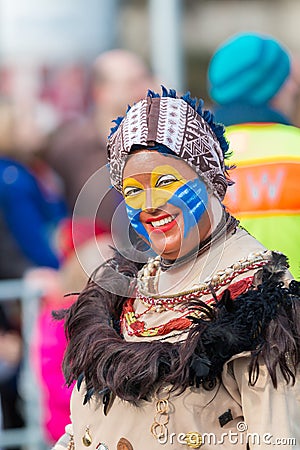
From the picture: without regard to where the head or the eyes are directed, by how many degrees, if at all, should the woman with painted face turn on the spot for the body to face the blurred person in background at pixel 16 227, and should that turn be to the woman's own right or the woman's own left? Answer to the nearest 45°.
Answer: approximately 135° to the woman's own right

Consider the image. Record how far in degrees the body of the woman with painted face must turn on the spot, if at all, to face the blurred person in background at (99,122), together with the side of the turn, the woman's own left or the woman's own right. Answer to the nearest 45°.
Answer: approximately 135° to the woman's own right

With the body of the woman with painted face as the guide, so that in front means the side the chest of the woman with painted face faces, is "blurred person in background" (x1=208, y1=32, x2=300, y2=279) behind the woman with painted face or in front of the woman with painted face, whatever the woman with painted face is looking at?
behind

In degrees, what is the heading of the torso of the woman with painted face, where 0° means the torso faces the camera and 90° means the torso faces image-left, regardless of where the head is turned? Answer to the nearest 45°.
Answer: approximately 45°

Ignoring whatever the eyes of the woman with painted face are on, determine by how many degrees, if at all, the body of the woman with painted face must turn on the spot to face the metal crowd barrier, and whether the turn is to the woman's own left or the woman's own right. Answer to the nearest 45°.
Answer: approximately 135° to the woman's own right

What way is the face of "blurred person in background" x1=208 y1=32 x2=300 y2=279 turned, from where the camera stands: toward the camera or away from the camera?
away from the camera
